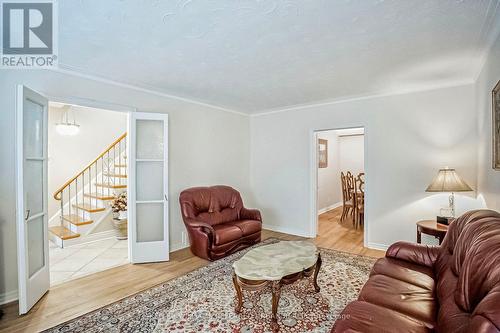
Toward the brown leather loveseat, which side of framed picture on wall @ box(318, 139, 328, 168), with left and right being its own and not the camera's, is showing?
right

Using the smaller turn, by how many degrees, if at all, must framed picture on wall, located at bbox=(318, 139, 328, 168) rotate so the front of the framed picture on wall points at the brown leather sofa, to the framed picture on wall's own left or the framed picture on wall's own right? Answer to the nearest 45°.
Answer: approximately 45° to the framed picture on wall's own right

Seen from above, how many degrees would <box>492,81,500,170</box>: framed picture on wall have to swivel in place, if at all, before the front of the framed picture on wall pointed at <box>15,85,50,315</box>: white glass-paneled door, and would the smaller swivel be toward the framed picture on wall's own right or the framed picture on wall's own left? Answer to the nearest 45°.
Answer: approximately 45° to the framed picture on wall's own left

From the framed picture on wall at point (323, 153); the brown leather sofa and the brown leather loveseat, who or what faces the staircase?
the brown leather sofa

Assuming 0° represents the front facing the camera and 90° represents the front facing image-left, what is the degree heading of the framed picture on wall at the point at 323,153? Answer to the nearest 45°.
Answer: approximately 315°

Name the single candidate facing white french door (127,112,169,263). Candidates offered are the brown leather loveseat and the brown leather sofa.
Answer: the brown leather sofa

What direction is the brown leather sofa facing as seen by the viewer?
to the viewer's left

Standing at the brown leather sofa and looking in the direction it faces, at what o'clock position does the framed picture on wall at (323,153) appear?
The framed picture on wall is roughly at 2 o'clock from the brown leather sofa.

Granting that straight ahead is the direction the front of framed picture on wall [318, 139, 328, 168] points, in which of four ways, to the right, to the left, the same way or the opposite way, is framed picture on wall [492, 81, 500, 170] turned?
the opposite way

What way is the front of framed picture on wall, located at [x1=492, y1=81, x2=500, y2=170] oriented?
to the viewer's left

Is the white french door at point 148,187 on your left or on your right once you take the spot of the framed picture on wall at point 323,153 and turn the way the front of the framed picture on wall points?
on your right

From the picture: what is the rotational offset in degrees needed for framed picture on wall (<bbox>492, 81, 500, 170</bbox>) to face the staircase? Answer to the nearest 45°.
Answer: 0° — it already faces it
